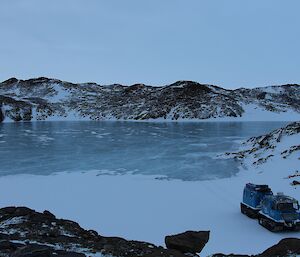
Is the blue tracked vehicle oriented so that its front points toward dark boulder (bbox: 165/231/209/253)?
no

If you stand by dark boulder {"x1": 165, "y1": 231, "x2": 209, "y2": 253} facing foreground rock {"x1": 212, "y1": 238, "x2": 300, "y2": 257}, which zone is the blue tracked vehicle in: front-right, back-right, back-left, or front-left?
front-left

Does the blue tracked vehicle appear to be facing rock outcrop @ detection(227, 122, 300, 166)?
no

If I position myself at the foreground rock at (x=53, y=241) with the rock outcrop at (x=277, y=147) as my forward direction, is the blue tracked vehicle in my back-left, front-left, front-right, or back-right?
front-right
